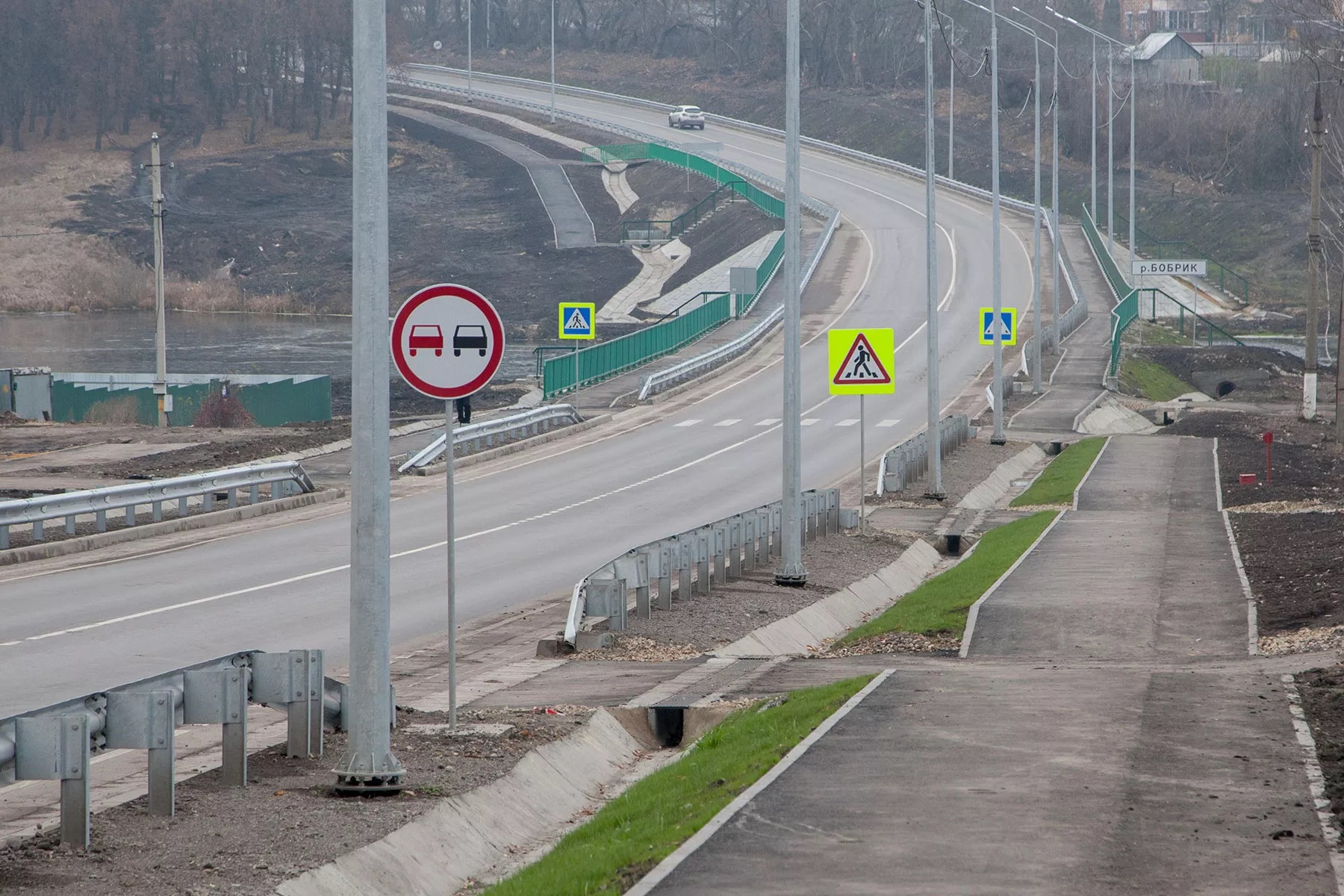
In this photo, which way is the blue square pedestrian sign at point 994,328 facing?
toward the camera

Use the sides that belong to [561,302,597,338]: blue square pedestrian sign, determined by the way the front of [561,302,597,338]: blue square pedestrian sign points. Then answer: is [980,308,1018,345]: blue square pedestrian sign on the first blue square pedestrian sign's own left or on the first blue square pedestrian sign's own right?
on the first blue square pedestrian sign's own left

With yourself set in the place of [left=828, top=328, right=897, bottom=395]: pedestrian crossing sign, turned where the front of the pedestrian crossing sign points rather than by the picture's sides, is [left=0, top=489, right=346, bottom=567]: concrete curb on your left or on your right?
on your right

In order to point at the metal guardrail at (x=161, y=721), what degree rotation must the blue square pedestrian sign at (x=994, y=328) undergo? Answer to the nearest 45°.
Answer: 0° — it already faces it

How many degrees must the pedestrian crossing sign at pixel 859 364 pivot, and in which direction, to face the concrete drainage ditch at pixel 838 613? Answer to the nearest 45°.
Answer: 0° — it already faces it

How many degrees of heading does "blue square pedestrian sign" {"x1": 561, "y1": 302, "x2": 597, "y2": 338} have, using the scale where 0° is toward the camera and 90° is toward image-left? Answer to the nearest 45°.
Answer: approximately 0°

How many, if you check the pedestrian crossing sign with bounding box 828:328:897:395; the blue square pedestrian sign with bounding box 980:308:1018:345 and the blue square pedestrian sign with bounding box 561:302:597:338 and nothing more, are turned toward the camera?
3

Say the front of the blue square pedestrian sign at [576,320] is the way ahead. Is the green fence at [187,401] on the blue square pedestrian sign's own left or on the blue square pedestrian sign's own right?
on the blue square pedestrian sign's own right

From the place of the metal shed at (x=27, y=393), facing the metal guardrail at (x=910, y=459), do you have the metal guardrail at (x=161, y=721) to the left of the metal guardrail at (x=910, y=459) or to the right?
right

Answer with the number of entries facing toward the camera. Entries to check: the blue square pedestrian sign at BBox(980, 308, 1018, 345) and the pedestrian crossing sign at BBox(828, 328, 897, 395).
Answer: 2

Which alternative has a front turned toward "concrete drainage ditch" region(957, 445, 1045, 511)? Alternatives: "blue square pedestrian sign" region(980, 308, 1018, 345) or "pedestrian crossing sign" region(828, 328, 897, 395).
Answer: the blue square pedestrian sign

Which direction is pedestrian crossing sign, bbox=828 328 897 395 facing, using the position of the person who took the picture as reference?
facing the viewer

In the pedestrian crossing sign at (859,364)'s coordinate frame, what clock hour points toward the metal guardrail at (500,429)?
The metal guardrail is roughly at 5 o'clock from the pedestrian crossing sign.

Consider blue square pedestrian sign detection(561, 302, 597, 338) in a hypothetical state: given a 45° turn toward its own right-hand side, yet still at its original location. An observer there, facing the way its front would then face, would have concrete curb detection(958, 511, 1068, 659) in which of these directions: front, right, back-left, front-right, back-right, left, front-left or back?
front-left

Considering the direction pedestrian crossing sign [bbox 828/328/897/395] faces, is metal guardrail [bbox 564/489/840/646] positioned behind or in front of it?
in front

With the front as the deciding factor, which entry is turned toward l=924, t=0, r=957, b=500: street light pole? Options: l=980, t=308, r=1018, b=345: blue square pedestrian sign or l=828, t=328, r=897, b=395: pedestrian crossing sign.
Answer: the blue square pedestrian sign
